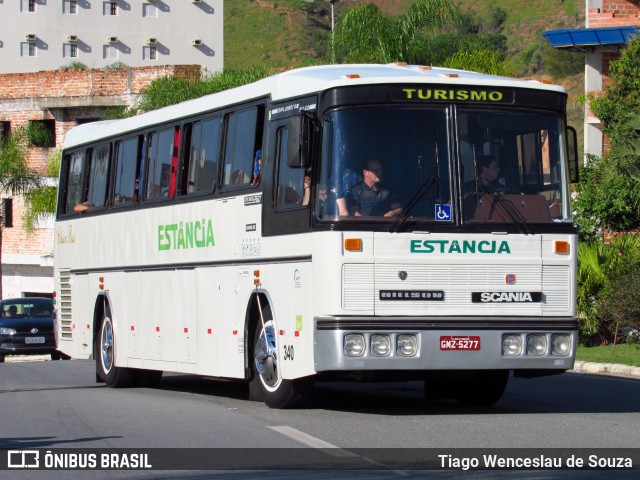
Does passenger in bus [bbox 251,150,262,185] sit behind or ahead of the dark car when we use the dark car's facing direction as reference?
ahead

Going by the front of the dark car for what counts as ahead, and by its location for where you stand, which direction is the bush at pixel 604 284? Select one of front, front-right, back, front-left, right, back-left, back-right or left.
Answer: front-left

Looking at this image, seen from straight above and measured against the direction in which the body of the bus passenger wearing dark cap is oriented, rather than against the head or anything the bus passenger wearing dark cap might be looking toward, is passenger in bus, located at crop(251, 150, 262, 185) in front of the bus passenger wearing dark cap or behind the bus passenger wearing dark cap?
behind

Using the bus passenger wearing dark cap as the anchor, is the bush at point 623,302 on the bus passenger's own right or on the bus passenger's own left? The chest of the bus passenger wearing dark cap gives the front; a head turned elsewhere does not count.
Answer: on the bus passenger's own left

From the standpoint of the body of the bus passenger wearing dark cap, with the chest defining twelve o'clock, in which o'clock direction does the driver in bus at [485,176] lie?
The driver in bus is roughly at 10 o'clock from the bus passenger wearing dark cap.

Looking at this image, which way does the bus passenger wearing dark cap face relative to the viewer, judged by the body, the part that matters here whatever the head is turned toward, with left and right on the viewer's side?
facing the viewer and to the right of the viewer

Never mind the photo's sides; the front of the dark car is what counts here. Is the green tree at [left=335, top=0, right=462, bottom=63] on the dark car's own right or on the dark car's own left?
on the dark car's own left

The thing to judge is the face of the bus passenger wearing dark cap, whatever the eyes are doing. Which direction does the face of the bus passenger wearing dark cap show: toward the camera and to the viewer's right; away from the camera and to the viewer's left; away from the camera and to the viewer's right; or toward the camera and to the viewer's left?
toward the camera and to the viewer's right

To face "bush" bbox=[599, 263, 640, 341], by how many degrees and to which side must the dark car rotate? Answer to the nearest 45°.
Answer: approximately 45° to its left

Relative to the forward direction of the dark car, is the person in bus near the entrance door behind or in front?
in front

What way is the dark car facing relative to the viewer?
toward the camera

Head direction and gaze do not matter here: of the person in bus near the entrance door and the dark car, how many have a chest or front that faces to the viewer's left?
0
